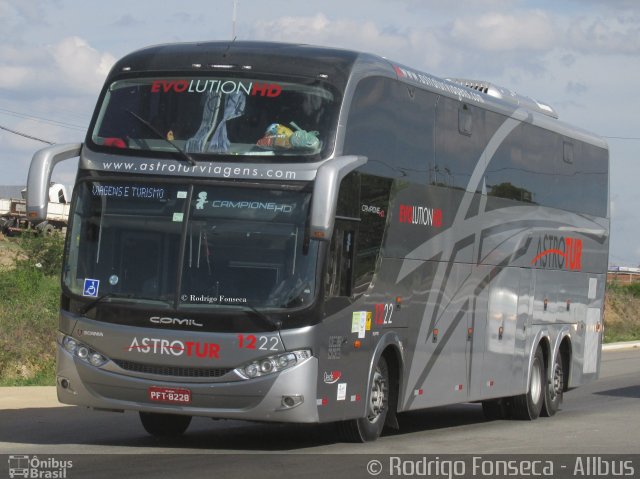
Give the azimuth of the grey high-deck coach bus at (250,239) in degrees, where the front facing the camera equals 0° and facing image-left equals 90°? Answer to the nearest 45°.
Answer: approximately 45°
